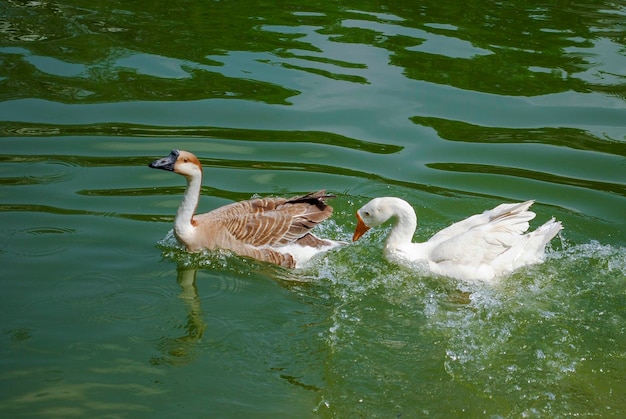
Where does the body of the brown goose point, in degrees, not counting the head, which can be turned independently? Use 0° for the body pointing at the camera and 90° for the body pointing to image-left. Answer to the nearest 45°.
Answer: approximately 90°
